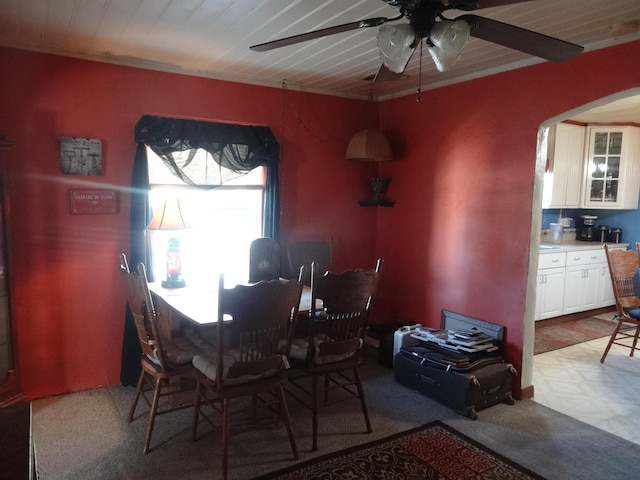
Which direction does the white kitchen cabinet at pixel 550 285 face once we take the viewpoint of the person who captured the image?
facing the viewer and to the right of the viewer

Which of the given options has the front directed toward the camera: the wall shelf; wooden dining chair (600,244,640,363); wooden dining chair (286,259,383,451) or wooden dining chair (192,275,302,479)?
the wall shelf

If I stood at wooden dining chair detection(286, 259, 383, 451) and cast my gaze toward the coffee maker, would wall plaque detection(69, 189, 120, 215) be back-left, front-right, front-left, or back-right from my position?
back-left

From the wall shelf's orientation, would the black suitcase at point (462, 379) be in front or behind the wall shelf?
in front

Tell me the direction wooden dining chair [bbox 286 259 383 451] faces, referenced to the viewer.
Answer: facing away from the viewer and to the left of the viewer

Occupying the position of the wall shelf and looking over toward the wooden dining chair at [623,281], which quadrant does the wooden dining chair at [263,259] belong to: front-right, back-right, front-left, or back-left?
back-right

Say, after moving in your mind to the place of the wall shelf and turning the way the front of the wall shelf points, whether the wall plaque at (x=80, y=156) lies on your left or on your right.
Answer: on your right

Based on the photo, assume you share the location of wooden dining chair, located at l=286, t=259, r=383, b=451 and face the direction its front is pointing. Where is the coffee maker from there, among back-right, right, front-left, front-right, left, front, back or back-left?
right

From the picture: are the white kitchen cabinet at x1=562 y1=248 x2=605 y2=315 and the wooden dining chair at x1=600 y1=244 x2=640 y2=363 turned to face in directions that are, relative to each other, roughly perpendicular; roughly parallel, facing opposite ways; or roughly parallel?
roughly perpendicular

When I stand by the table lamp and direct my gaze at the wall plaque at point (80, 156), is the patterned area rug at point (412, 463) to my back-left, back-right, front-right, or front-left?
back-left

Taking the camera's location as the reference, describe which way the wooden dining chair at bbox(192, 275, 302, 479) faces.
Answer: facing away from the viewer and to the left of the viewer

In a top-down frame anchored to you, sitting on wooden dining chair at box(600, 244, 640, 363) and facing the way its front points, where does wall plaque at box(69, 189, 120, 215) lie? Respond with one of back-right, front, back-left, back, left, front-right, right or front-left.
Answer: back

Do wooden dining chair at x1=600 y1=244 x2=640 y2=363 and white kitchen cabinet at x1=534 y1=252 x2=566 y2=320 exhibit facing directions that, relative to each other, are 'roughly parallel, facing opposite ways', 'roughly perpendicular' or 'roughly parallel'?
roughly perpendicular
